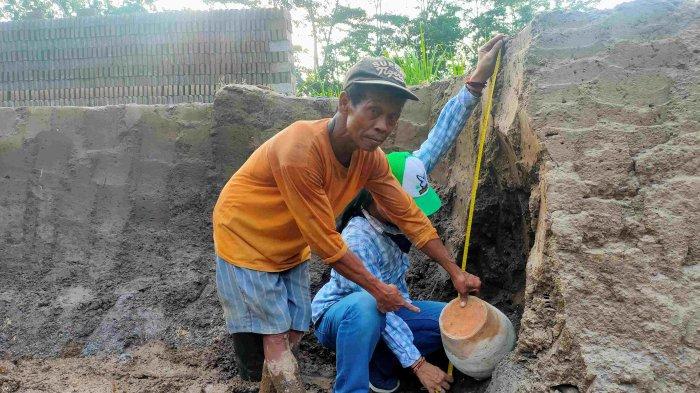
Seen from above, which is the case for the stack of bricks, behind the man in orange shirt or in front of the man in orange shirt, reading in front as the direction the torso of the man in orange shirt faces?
behind

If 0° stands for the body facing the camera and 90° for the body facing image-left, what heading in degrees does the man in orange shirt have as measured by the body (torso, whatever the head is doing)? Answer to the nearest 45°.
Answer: approximately 315°

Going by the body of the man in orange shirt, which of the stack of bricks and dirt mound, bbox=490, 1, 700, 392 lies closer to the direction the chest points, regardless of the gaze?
the dirt mound

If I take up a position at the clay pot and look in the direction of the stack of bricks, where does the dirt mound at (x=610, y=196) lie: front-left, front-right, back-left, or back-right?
back-right
